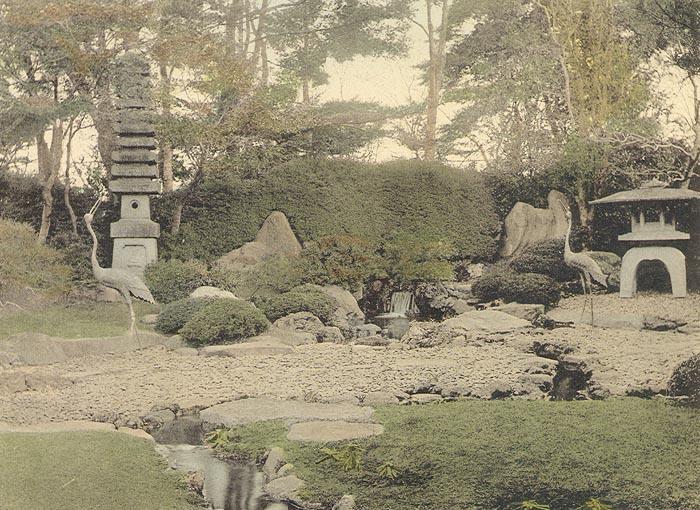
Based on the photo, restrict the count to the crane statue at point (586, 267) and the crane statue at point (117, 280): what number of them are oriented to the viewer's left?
2

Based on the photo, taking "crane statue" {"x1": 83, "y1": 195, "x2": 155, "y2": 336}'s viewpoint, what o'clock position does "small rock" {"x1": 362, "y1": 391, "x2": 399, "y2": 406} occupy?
The small rock is roughly at 8 o'clock from the crane statue.

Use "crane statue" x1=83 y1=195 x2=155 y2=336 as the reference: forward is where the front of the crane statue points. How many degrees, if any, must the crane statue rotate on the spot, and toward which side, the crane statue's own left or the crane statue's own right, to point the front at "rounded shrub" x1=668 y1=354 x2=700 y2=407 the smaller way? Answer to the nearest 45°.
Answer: approximately 135° to the crane statue's own left

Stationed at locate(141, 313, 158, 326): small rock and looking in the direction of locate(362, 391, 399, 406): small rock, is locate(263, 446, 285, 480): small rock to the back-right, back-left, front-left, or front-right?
front-right

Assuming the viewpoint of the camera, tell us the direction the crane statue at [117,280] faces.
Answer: facing to the left of the viewer

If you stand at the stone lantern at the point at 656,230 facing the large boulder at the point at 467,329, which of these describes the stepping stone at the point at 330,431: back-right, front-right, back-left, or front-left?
front-left

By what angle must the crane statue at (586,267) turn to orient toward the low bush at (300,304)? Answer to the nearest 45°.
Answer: approximately 45° to its left

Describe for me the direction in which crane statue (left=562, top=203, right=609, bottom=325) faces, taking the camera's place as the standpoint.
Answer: facing to the left of the viewer

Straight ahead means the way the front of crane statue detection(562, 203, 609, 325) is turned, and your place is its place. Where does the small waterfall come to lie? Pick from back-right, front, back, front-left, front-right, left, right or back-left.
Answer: front

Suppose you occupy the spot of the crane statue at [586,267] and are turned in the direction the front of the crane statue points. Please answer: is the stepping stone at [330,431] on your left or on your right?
on your left

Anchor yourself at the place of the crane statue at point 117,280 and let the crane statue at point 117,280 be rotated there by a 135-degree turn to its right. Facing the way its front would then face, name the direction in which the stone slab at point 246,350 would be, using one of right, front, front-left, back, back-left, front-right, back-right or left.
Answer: right

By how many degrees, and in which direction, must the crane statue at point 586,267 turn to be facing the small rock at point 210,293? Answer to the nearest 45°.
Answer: approximately 45° to its left

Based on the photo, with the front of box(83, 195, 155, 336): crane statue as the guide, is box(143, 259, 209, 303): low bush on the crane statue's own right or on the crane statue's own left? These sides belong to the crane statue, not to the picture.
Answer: on the crane statue's own right

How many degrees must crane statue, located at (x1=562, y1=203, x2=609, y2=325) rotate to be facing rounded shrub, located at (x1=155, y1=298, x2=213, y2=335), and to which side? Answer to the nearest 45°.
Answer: approximately 45° to its left

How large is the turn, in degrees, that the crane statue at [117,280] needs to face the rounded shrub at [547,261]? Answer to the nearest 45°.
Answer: approximately 180°
